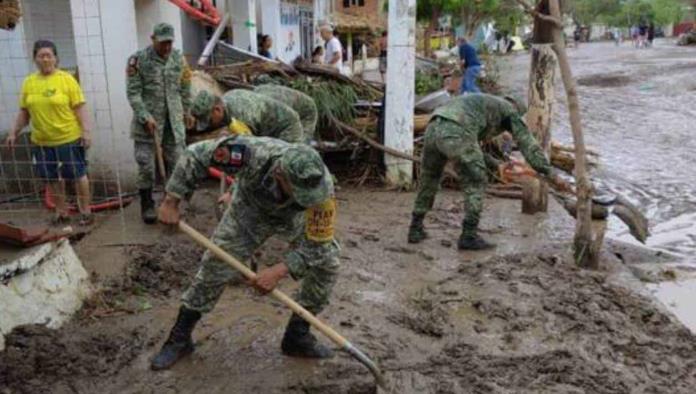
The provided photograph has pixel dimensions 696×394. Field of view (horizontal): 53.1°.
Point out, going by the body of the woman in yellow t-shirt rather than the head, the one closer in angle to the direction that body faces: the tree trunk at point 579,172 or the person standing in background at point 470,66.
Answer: the tree trunk

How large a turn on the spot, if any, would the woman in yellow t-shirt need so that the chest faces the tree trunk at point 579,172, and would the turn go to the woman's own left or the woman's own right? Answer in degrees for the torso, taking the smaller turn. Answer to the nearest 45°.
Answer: approximately 45° to the woman's own left

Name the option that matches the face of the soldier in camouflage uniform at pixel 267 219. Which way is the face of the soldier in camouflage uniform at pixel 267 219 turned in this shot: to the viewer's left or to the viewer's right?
to the viewer's right

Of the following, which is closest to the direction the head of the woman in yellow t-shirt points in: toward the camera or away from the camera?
toward the camera

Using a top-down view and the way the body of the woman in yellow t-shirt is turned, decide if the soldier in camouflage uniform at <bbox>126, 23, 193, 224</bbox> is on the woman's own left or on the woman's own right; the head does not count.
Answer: on the woman's own left

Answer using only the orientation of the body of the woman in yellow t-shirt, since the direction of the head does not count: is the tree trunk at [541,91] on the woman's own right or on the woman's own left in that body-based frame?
on the woman's own left

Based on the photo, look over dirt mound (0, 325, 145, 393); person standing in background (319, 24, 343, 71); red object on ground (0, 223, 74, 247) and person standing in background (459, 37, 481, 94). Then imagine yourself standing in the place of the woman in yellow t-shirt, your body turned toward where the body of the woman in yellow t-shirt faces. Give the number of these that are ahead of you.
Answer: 2

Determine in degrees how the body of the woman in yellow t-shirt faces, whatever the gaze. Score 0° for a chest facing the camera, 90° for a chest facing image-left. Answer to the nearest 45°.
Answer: approximately 0°

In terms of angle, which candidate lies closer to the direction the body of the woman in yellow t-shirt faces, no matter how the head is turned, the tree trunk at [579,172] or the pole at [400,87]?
the tree trunk

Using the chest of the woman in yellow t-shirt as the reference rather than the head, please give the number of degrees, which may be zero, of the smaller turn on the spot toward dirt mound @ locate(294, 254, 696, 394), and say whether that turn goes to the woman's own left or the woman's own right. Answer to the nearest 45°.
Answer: approximately 45° to the woman's own left

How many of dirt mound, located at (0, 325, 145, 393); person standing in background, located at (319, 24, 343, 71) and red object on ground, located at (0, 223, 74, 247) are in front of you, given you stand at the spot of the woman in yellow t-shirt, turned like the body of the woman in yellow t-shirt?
2

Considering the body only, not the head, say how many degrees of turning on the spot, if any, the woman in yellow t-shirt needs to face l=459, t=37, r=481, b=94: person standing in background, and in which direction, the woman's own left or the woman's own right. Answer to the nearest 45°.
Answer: approximately 135° to the woman's own left

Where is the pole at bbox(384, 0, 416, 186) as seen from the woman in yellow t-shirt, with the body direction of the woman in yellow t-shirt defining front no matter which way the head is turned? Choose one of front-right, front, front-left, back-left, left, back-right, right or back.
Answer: left

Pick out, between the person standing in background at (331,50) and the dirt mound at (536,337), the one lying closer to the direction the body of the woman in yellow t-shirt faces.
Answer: the dirt mound

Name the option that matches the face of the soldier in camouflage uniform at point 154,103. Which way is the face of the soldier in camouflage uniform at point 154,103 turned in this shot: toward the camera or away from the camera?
toward the camera

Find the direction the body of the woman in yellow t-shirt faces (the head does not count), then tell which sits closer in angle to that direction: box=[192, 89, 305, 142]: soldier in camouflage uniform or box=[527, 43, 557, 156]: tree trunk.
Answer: the soldier in camouflage uniform

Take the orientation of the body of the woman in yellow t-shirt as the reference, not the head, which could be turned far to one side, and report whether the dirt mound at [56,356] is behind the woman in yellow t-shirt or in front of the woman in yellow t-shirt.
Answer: in front
